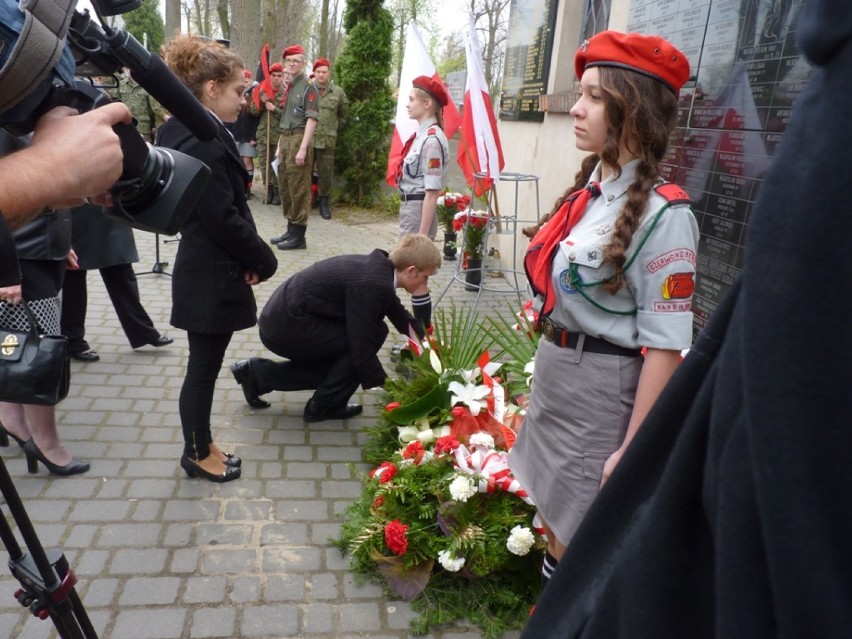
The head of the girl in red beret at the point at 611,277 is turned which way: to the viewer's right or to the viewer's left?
to the viewer's left

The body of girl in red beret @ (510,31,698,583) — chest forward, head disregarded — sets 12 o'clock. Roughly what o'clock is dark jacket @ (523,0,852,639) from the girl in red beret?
The dark jacket is roughly at 9 o'clock from the girl in red beret.

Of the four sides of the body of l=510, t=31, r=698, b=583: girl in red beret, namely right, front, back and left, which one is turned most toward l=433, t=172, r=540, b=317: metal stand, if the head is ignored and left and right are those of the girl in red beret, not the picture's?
right

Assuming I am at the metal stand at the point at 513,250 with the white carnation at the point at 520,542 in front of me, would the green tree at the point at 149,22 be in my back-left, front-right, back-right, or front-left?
back-right

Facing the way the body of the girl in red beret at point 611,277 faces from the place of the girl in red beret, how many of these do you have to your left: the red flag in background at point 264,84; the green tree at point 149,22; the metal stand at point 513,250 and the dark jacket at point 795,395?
1

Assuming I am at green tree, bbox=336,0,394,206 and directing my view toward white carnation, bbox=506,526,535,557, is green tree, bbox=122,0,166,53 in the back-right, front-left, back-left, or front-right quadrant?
back-right

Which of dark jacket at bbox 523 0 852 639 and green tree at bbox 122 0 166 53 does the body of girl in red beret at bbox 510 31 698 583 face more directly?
the green tree

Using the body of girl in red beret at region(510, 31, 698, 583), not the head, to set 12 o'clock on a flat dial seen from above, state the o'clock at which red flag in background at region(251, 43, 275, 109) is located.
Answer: The red flag in background is roughly at 2 o'clock from the girl in red beret.

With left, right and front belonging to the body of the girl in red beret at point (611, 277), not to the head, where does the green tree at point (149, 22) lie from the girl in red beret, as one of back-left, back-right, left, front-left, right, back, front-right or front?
front-right

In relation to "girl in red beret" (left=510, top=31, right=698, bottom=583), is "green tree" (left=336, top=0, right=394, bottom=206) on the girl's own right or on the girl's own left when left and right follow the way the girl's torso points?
on the girl's own right

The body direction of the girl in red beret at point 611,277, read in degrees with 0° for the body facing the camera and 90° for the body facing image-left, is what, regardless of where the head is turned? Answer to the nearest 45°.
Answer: approximately 90°
